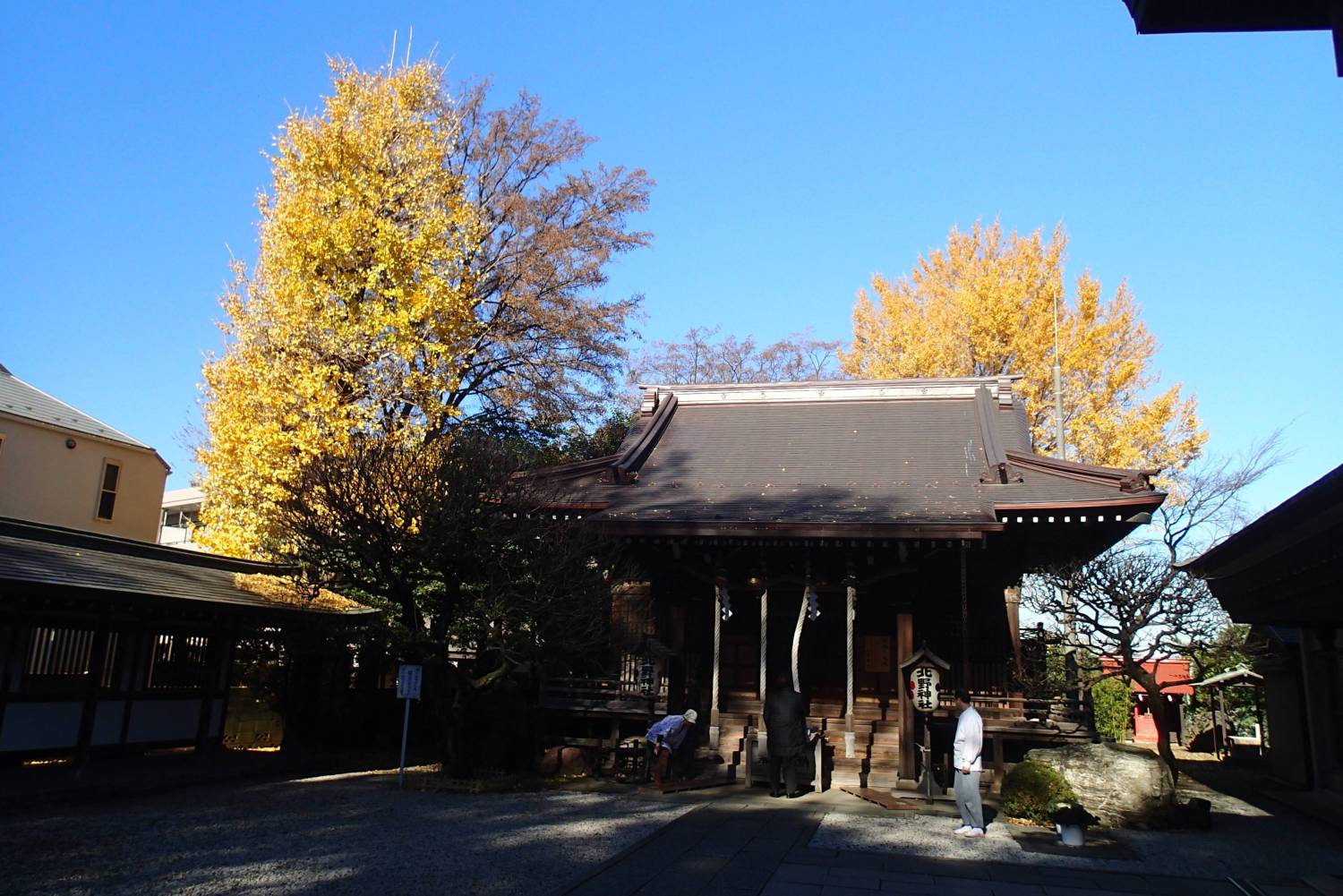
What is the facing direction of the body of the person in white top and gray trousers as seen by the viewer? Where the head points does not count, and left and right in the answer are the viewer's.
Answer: facing to the left of the viewer

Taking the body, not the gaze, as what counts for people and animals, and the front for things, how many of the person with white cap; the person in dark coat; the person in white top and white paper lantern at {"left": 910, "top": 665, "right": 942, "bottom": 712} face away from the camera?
1

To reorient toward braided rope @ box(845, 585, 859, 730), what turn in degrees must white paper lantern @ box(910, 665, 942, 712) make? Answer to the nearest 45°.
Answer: approximately 135° to its right

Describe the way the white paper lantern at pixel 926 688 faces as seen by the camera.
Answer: facing the viewer

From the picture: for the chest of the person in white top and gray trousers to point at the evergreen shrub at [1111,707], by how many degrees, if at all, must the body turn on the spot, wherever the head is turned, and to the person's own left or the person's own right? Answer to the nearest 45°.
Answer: approximately 90° to the person's own right

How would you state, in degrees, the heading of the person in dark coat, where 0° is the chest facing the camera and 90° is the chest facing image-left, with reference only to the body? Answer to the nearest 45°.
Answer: approximately 180°

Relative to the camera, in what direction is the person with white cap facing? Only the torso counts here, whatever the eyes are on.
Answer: to the viewer's right

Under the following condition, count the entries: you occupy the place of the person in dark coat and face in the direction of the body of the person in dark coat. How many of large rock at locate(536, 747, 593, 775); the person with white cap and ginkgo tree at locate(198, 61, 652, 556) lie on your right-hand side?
0

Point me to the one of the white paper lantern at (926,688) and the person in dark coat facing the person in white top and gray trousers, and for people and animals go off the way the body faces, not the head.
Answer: the white paper lantern

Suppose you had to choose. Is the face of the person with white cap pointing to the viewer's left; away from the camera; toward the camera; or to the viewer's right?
to the viewer's right

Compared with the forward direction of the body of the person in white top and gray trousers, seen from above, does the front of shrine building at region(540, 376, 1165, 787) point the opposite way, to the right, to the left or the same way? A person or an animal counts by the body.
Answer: to the left

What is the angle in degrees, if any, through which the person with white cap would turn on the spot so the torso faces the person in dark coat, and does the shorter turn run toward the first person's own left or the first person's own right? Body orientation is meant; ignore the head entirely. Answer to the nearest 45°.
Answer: approximately 45° to the first person's own right

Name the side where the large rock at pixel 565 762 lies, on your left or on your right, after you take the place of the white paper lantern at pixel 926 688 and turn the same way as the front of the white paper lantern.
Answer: on your right

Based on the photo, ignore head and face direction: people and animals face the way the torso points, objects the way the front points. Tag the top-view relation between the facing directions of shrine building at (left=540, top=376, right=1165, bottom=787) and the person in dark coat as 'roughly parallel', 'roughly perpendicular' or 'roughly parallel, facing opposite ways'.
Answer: roughly parallel, facing opposite ways

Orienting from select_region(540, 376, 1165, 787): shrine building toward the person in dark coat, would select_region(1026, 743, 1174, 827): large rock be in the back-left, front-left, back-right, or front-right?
front-left

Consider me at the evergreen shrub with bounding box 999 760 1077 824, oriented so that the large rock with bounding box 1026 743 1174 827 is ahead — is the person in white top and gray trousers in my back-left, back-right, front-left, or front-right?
back-right

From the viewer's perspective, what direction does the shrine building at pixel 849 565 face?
toward the camera

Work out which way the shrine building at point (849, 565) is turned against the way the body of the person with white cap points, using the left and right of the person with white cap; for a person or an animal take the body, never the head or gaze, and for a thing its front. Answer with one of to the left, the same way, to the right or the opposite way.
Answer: to the right
